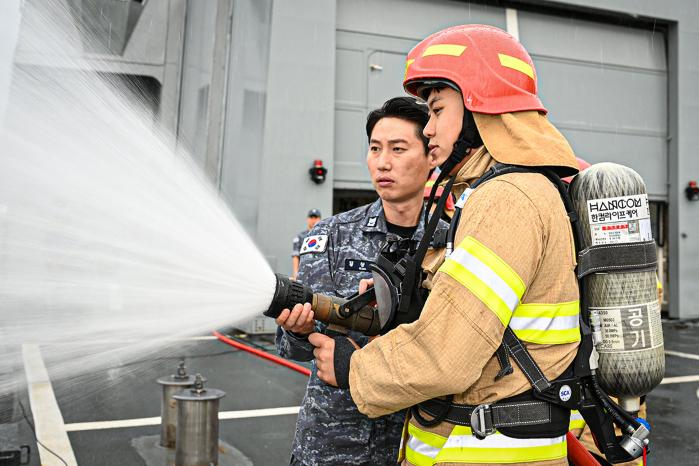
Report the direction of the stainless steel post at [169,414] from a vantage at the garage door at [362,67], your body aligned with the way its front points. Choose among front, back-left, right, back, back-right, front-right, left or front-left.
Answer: front

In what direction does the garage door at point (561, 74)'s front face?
toward the camera

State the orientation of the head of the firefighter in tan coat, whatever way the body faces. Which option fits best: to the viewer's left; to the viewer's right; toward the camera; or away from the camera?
to the viewer's left

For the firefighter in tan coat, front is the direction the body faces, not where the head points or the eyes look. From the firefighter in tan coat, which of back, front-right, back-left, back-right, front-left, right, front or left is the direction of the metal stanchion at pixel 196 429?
front-right

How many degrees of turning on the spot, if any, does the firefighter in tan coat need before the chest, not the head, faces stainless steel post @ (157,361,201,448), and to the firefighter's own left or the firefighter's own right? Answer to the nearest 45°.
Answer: approximately 45° to the firefighter's own right

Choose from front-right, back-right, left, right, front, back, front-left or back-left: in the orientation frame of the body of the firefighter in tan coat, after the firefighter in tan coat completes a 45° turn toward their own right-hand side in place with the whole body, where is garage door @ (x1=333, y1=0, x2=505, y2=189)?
front-right

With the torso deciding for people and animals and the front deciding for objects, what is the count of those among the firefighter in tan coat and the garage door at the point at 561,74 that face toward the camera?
1

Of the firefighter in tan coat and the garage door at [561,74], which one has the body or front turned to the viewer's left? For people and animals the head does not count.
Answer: the firefighter in tan coat

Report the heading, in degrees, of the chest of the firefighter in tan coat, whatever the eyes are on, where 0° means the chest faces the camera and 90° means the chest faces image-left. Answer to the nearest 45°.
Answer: approximately 90°

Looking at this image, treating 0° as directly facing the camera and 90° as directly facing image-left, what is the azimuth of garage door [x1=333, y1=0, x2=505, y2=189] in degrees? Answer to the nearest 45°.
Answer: approximately 0°

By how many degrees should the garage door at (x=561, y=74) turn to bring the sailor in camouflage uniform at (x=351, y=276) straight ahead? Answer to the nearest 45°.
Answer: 0° — it already faces them
